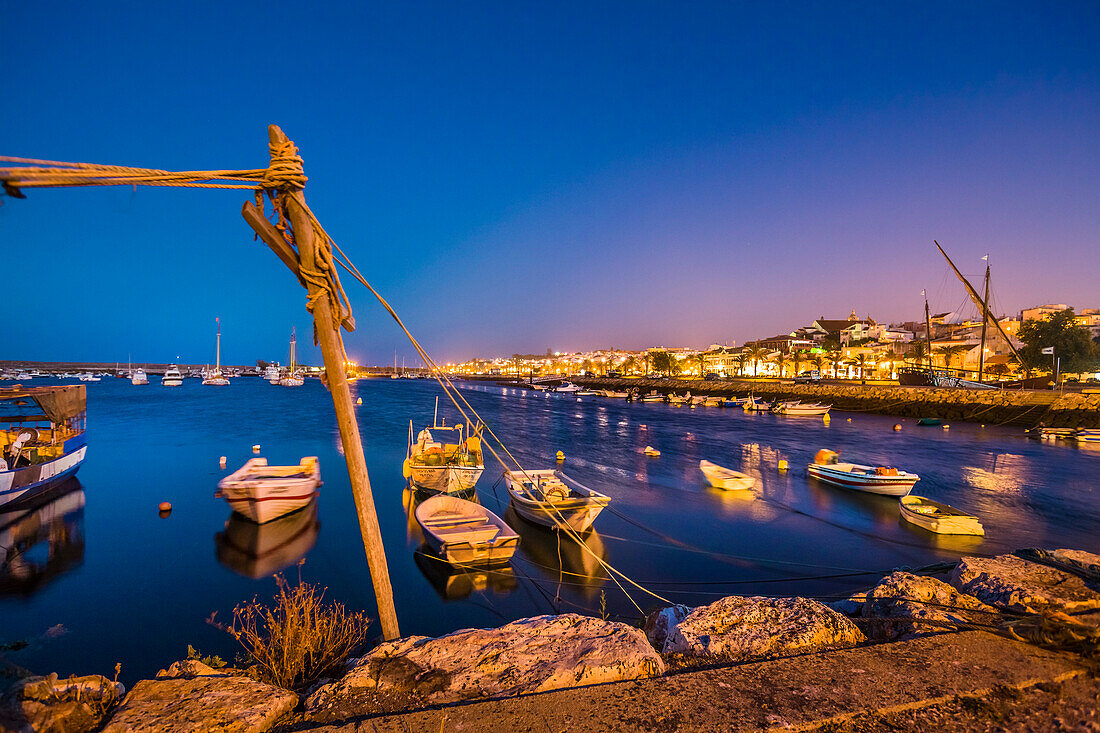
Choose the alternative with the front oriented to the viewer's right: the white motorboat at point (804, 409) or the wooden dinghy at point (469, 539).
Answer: the white motorboat

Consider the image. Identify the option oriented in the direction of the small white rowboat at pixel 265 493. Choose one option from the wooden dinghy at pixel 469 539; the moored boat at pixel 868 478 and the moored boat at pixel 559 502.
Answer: the wooden dinghy

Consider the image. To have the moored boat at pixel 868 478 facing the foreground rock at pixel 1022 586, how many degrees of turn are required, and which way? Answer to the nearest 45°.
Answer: approximately 45° to its right

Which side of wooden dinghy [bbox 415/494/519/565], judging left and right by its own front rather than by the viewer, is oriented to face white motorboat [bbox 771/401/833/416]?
right

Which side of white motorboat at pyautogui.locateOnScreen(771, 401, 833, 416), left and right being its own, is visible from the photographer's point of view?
right

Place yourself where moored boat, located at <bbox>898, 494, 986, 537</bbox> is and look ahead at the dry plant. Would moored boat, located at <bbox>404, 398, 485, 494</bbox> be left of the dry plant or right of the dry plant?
right
